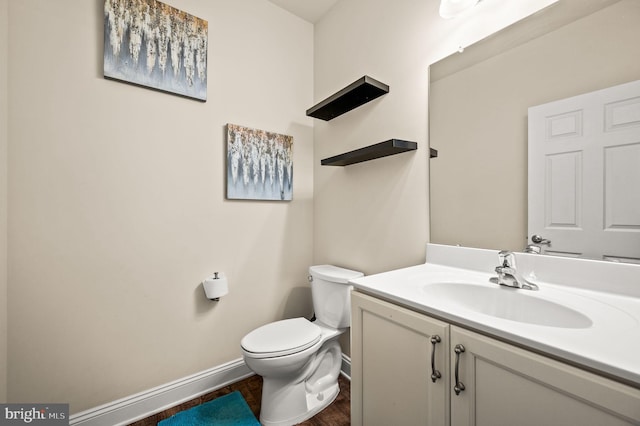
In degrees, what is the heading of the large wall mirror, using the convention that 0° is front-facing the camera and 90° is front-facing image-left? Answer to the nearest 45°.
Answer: approximately 45°

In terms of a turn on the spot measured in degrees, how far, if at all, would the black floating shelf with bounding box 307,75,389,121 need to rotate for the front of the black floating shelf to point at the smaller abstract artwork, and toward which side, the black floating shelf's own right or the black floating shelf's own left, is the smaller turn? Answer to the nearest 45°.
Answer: approximately 45° to the black floating shelf's own right

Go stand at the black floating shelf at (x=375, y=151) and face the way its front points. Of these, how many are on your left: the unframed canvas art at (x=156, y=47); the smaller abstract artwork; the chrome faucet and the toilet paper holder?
1

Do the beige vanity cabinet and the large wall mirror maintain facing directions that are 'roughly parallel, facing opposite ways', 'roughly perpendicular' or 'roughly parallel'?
roughly parallel

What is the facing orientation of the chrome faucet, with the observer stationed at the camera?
facing the viewer and to the left of the viewer

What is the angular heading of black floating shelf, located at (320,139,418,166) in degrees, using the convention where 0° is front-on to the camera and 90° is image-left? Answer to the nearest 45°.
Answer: approximately 45°

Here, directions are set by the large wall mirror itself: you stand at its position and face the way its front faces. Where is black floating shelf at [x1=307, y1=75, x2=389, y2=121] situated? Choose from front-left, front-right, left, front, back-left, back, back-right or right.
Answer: front-right

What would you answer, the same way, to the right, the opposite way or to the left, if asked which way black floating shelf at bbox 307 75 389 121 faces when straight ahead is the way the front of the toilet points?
the same way

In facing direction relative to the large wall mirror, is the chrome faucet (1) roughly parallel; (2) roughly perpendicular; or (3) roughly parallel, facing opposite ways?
roughly parallel

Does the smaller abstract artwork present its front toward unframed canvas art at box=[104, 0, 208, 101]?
no

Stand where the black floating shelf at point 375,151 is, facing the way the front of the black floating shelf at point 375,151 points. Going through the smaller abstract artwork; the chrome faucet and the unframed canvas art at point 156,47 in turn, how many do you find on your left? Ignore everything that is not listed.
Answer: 1

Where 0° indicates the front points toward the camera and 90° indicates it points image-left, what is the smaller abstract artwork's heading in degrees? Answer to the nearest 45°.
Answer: approximately 315°

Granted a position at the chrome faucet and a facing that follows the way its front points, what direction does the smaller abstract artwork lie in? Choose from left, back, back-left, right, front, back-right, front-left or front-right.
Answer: front-right
